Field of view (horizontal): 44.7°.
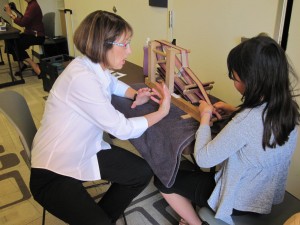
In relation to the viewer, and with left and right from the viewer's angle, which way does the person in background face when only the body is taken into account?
facing to the left of the viewer

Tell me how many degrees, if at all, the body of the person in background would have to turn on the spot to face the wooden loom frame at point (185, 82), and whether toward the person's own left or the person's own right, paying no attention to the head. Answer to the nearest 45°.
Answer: approximately 90° to the person's own left

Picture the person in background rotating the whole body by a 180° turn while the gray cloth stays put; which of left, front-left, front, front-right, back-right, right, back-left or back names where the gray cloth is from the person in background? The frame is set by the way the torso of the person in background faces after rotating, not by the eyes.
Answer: right
